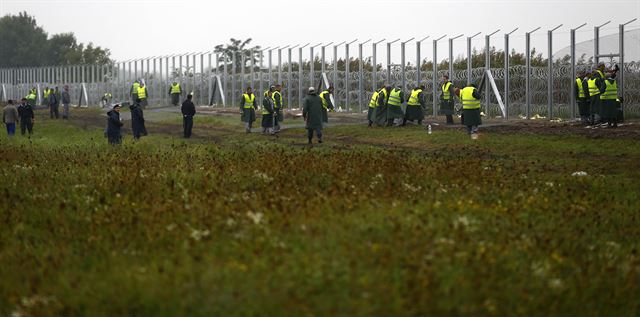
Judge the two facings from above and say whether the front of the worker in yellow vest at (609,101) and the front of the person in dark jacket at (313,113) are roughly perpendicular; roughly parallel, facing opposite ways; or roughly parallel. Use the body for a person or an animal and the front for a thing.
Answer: roughly parallel
